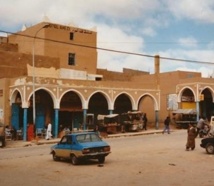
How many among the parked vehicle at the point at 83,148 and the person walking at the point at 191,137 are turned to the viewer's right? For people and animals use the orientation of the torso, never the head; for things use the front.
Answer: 0

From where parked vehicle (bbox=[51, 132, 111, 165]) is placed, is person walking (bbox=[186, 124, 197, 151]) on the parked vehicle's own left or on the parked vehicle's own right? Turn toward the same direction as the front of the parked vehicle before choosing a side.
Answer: on the parked vehicle's own right

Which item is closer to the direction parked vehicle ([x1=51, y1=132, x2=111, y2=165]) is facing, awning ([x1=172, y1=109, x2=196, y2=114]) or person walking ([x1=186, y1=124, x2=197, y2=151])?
the awning
